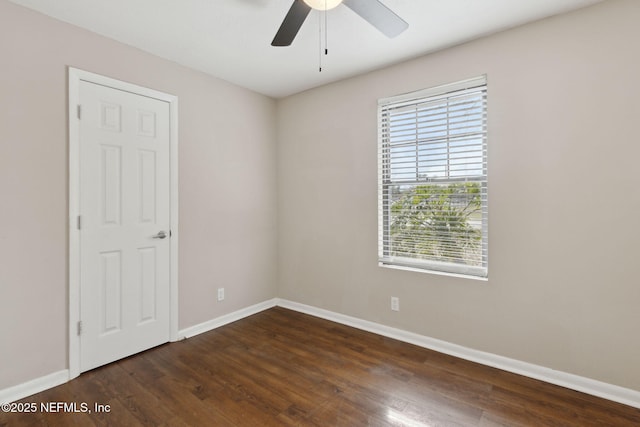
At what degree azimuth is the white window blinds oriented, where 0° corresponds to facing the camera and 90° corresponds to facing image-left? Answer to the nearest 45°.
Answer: approximately 45°

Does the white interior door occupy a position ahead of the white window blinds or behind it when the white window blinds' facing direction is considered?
ahead

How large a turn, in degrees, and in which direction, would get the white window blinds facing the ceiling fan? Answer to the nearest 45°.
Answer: approximately 45° to its left

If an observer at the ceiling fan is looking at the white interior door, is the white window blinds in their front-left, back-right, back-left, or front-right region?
back-right
